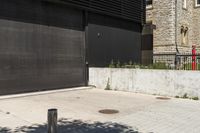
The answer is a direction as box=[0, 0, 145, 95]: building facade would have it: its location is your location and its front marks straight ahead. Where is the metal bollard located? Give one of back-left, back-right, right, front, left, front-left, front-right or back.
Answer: front-right

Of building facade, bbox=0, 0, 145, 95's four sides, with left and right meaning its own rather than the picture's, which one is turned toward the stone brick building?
left

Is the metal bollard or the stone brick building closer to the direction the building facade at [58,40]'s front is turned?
the metal bollard

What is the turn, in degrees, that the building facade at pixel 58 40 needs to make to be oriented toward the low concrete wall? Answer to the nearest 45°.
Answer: approximately 45° to its left

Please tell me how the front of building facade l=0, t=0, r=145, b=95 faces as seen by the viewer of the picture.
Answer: facing the viewer and to the right of the viewer

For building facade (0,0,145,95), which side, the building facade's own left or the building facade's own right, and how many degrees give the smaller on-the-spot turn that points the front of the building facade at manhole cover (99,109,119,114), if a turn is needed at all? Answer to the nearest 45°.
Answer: approximately 45° to the building facade's own right
